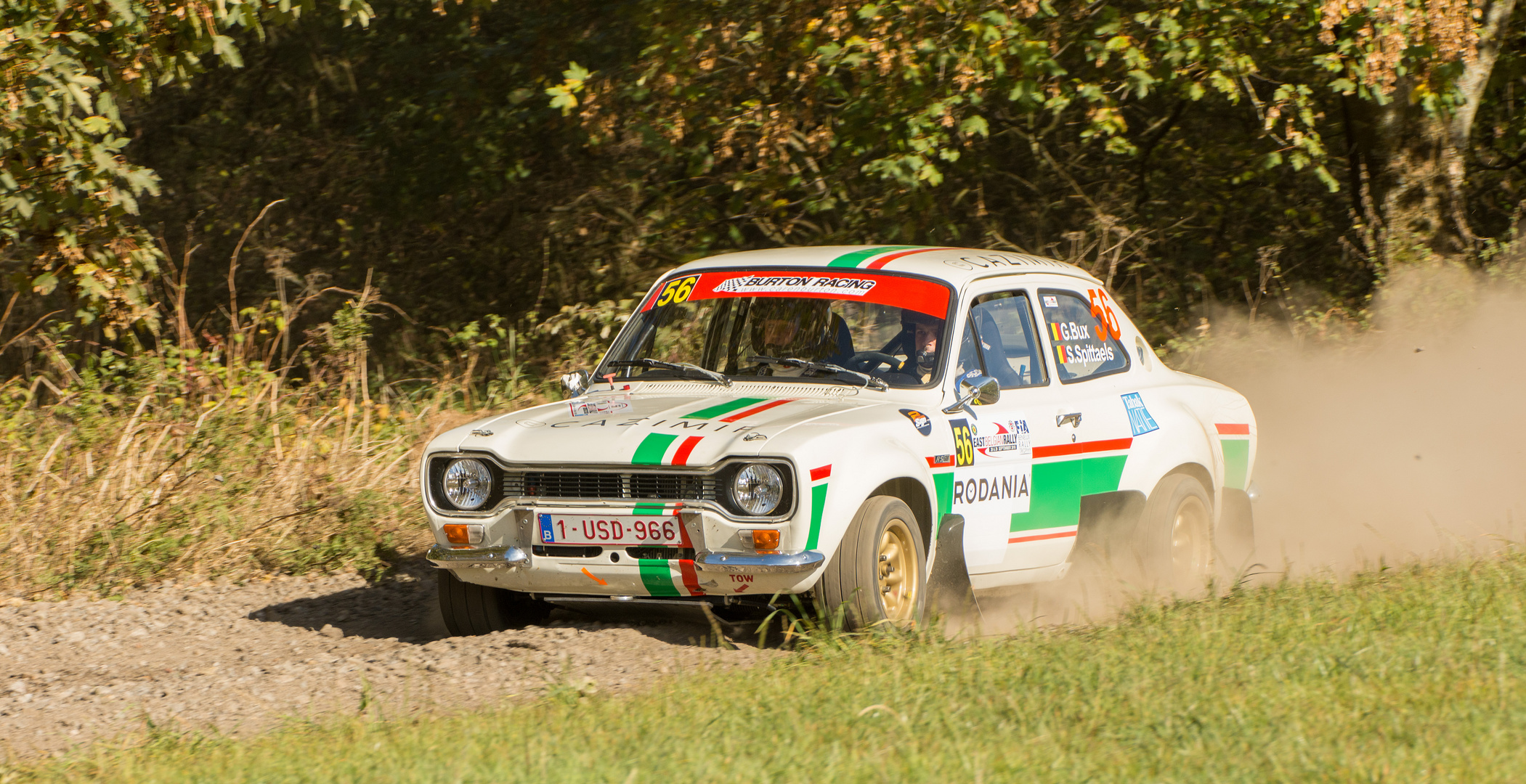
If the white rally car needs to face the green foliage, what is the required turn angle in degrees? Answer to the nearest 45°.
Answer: approximately 90° to its right

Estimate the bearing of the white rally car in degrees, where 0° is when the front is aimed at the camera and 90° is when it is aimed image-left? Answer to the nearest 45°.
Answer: approximately 45°
